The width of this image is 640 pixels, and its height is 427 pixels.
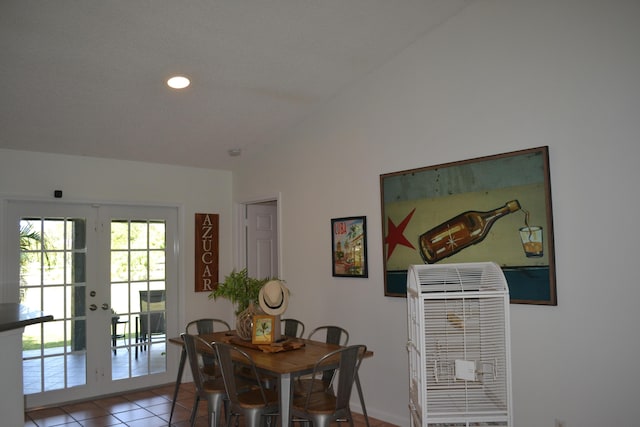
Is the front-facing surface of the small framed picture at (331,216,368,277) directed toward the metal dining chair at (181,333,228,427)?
yes

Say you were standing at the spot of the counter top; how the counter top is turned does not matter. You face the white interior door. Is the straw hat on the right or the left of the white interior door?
right

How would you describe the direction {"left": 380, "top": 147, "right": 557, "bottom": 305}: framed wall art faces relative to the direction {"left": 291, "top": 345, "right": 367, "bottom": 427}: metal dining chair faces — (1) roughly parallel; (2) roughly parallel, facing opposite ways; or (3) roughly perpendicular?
roughly perpendicular

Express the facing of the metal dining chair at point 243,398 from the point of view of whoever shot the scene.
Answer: facing away from the viewer and to the right of the viewer

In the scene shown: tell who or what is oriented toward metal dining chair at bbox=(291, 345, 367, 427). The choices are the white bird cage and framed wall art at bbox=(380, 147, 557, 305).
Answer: the framed wall art

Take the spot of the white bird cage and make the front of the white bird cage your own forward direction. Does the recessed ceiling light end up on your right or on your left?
on your right

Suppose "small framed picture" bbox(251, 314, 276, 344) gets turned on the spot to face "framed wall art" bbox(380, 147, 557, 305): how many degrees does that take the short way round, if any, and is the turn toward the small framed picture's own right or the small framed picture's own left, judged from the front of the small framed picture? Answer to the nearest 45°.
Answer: approximately 90° to the small framed picture's own left

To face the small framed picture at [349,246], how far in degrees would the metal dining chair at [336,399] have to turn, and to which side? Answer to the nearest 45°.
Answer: approximately 45° to its right

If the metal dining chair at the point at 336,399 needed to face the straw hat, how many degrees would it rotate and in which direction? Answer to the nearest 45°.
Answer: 0° — it already faces it

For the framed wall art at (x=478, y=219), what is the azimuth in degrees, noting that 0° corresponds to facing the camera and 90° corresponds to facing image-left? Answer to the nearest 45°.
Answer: approximately 45°

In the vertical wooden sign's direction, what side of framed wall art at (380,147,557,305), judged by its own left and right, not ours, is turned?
right
